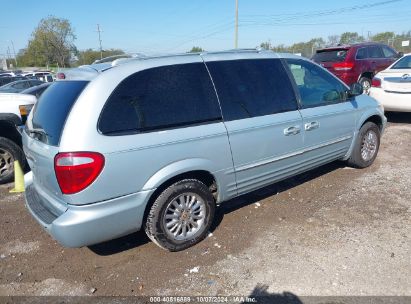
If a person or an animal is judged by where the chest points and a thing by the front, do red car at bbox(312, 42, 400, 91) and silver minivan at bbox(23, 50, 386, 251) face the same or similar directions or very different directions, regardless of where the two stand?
same or similar directions

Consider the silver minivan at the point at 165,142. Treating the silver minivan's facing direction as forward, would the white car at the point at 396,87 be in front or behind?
in front

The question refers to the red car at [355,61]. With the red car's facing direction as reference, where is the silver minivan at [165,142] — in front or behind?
behind

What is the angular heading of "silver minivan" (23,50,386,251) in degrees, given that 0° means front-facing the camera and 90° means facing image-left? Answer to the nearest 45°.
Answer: approximately 225°

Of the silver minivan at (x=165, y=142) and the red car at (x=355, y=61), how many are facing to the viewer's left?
0

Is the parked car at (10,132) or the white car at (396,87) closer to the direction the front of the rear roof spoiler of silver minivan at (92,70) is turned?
the white car

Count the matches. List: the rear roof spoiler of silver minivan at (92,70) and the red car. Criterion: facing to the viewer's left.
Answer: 0

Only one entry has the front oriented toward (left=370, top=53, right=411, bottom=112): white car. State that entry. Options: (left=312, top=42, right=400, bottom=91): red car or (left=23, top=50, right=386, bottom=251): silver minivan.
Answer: the silver minivan

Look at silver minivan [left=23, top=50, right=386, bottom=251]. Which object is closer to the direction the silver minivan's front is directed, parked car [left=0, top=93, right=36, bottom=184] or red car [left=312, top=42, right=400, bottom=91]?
the red car

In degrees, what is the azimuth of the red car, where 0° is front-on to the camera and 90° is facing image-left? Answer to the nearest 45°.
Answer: approximately 225°

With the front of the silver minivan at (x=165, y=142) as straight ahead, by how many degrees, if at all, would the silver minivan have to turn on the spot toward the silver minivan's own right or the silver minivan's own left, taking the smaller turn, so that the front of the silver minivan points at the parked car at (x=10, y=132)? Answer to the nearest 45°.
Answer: approximately 90° to the silver minivan's own left

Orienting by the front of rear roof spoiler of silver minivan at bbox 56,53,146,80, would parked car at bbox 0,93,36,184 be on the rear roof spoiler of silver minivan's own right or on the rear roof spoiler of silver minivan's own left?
on the rear roof spoiler of silver minivan's own left

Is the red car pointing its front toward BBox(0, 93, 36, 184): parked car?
no
